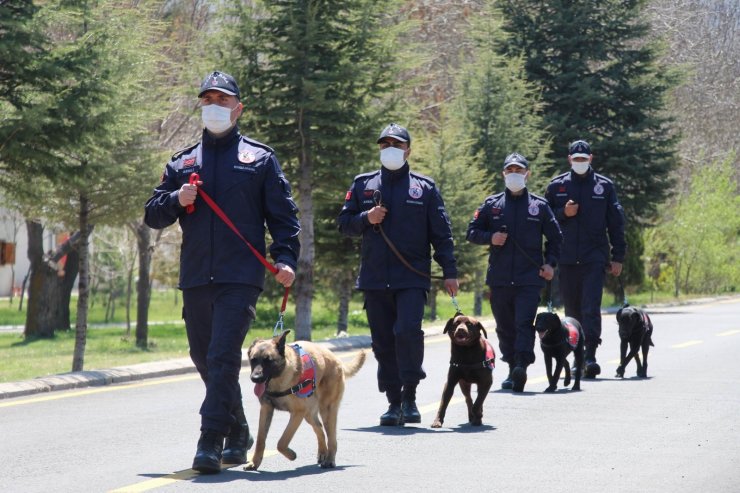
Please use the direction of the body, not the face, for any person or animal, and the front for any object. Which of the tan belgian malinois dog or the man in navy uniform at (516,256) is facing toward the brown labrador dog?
the man in navy uniform

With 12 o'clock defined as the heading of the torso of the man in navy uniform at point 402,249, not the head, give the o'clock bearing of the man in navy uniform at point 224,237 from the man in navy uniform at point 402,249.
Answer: the man in navy uniform at point 224,237 is roughly at 1 o'clock from the man in navy uniform at point 402,249.

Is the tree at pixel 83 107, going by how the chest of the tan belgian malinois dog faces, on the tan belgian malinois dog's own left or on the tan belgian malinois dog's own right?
on the tan belgian malinois dog's own right

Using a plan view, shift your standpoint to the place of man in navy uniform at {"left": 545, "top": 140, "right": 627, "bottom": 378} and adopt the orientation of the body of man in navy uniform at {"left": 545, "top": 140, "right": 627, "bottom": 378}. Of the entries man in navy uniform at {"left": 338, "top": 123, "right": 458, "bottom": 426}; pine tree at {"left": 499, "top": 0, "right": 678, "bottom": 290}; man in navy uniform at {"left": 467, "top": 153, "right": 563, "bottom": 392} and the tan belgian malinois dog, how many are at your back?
1

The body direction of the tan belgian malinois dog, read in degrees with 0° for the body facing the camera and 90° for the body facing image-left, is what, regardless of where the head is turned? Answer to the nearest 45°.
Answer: approximately 45°

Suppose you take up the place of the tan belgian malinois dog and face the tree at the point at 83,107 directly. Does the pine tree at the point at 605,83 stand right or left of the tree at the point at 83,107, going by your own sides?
right

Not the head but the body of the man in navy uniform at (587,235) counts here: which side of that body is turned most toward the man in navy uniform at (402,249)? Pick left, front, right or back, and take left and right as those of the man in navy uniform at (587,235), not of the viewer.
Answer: front

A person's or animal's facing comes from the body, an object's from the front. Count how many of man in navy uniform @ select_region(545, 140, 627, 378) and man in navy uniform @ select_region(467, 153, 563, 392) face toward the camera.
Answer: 2

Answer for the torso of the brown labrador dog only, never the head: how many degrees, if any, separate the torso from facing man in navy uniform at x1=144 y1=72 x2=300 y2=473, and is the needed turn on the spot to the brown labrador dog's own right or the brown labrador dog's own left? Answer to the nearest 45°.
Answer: approximately 45° to the brown labrador dog's own right

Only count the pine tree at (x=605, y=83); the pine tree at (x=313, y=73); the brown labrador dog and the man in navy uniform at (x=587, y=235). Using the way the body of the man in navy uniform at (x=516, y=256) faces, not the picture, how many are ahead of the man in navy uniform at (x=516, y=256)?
1
